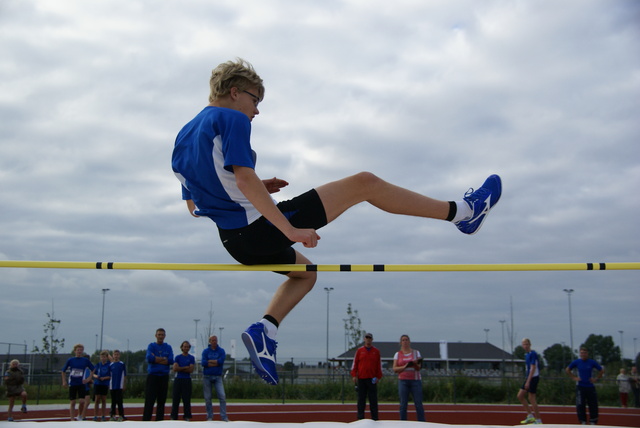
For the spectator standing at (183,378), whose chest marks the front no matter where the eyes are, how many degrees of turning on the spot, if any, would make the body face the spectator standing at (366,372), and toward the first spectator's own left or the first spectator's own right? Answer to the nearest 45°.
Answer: approximately 90° to the first spectator's own left

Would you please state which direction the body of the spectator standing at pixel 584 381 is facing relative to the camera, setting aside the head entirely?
toward the camera

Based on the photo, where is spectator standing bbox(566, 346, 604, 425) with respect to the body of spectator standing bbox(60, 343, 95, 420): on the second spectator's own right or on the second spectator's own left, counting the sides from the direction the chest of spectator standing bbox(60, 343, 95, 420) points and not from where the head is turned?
on the second spectator's own left

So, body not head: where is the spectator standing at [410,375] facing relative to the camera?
toward the camera

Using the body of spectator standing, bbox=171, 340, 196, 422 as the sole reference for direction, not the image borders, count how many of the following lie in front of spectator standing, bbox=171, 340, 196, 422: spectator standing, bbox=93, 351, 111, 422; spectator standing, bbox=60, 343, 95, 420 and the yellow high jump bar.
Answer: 1

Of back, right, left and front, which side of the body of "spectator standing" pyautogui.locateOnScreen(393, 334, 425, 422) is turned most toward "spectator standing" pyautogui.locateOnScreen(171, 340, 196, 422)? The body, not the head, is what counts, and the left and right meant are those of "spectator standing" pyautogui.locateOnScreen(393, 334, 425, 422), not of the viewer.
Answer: right

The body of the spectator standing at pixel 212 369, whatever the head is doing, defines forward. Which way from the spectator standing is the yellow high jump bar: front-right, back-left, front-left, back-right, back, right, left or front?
front

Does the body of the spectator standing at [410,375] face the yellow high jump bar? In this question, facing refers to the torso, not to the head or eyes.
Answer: yes

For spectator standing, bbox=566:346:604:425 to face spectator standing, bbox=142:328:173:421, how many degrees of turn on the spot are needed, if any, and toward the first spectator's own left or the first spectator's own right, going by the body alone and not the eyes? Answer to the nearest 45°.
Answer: approximately 45° to the first spectator's own right

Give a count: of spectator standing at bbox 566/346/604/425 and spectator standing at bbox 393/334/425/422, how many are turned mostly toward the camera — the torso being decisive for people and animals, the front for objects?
2

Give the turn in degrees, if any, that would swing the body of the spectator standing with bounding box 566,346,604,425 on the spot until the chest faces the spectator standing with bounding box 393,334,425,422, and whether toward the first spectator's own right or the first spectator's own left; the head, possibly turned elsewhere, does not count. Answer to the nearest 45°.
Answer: approximately 45° to the first spectator's own right

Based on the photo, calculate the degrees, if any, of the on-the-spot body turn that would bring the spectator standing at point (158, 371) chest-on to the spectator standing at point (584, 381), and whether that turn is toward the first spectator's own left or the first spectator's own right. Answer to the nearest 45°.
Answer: approximately 90° to the first spectator's own left

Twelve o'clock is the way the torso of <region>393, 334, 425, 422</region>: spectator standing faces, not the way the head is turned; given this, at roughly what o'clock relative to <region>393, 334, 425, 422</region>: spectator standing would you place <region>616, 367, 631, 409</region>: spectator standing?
<region>616, 367, 631, 409</region>: spectator standing is roughly at 7 o'clock from <region>393, 334, 425, 422</region>: spectator standing.
